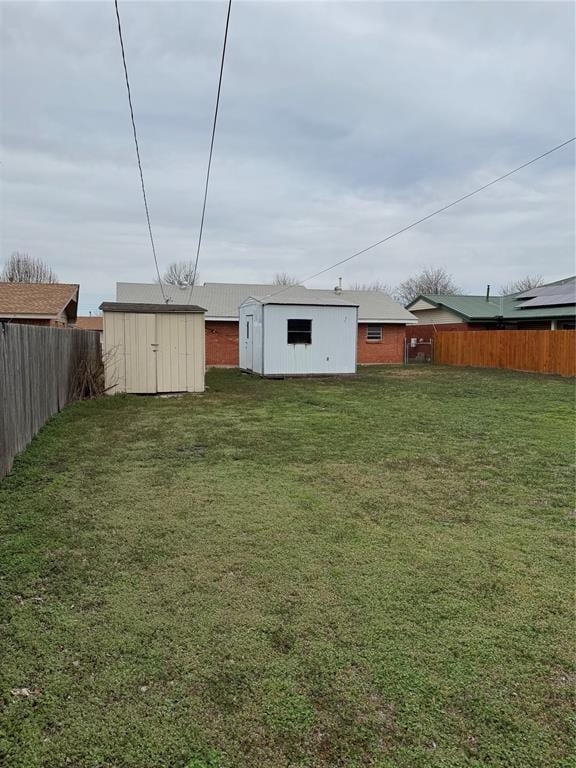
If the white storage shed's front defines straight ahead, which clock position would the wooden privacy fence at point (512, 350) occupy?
The wooden privacy fence is roughly at 5 o'clock from the white storage shed.

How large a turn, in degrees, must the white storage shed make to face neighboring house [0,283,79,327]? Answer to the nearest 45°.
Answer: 0° — it already faces it

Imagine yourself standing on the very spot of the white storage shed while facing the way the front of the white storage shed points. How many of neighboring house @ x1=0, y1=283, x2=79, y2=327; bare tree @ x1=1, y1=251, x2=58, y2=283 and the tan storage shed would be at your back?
0

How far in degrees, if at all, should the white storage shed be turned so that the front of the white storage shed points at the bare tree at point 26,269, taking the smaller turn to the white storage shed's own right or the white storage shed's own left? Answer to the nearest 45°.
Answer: approximately 45° to the white storage shed's own right

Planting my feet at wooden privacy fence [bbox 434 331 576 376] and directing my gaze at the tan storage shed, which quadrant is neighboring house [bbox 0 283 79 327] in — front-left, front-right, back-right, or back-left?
front-right

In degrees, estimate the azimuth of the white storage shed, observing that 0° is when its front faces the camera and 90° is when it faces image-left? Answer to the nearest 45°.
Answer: approximately 90°

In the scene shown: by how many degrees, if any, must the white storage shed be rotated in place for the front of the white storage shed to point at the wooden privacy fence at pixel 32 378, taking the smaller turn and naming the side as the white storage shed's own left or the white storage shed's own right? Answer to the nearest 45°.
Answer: approximately 90° to the white storage shed's own left

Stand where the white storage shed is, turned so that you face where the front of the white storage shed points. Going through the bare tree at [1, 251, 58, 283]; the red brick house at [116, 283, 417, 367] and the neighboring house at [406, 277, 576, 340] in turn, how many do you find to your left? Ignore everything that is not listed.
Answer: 0

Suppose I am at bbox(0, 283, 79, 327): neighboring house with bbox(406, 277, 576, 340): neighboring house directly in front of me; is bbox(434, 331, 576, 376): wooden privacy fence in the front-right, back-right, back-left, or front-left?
front-right

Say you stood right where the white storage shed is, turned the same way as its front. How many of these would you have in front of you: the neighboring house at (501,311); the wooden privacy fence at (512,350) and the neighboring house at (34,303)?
1

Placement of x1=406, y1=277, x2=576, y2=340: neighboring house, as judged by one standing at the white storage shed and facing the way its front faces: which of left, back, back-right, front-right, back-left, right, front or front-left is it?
back-right

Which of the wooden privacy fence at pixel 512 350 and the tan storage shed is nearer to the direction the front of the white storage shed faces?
the tan storage shed

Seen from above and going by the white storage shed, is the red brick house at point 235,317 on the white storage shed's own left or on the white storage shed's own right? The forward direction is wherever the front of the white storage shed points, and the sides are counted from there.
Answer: on the white storage shed's own right

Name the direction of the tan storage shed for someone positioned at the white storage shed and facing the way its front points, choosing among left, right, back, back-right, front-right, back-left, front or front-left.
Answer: front-left
